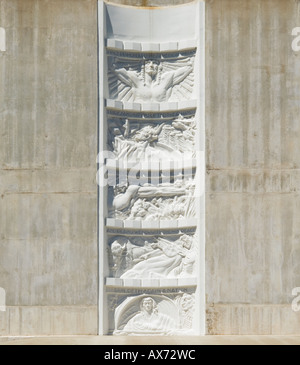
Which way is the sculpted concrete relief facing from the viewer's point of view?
toward the camera
